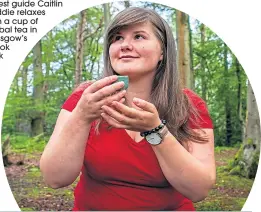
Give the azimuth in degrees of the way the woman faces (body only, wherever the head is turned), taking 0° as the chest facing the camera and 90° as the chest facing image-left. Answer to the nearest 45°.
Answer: approximately 0°

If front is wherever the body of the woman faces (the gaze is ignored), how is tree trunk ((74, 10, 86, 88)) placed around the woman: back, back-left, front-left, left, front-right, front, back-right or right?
back

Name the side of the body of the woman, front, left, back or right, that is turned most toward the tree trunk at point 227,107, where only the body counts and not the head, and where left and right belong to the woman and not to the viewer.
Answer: back

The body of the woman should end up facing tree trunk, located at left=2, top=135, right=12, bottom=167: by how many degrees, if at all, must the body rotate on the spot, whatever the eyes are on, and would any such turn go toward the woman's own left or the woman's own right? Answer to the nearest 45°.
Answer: approximately 135° to the woman's own right

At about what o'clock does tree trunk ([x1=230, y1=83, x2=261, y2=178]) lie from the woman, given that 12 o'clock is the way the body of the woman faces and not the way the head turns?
The tree trunk is roughly at 7 o'clock from the woman.

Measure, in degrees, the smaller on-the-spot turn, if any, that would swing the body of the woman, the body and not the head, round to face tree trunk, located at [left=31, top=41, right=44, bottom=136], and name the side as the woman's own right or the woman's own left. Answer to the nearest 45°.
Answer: approximately 180°

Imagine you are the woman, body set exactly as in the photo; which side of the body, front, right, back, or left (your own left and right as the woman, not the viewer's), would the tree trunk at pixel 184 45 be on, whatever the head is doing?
back
